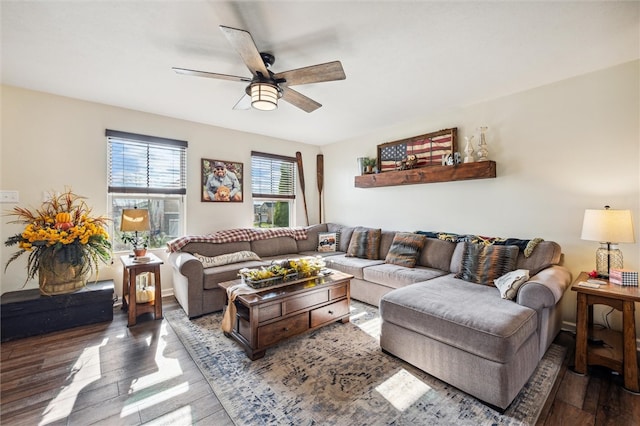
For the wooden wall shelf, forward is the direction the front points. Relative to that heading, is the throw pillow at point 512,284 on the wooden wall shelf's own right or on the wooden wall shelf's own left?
on the wooden wall shelf's own left

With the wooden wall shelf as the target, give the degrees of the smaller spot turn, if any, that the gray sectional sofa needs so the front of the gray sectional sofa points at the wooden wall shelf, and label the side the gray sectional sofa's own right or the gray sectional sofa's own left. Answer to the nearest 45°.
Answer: approximately 135° to the gray sectional sofa's own right

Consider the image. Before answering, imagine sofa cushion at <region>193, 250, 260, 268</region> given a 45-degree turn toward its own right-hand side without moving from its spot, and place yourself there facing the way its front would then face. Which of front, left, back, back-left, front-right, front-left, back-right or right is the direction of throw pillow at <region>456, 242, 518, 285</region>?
left

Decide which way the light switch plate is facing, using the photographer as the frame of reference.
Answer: facing the viewer

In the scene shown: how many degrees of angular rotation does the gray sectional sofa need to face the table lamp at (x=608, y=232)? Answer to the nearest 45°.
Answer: approximately 135° to its left

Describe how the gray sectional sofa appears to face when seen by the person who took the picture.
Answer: facing the viewer and to the left of the viewer

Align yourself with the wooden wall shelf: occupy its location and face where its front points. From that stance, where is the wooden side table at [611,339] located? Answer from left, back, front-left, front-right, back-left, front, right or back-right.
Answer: left

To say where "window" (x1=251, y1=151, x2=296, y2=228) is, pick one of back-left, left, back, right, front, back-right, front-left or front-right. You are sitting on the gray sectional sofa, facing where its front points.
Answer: right

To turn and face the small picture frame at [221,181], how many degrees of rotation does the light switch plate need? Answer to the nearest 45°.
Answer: approximately 90° to its left

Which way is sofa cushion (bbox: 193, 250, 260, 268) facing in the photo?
toward the camera

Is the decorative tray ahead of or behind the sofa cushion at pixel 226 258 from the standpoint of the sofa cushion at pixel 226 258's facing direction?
ahead
